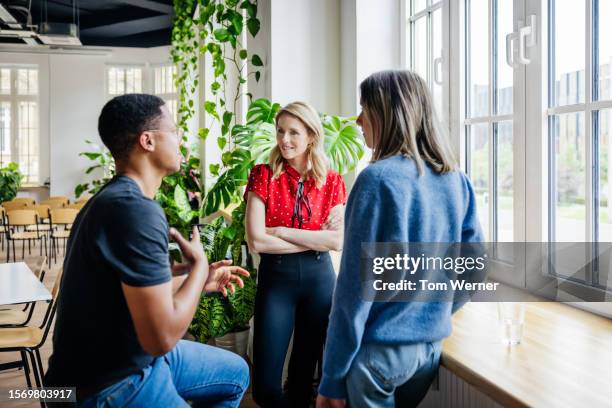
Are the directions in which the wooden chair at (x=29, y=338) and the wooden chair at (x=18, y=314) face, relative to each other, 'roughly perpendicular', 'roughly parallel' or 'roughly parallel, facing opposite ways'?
roughly parallel

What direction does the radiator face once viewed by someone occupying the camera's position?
facing the viewer and to the left of the viewer

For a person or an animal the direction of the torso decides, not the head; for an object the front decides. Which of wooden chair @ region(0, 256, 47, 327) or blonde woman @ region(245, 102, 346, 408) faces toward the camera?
the blonde woman

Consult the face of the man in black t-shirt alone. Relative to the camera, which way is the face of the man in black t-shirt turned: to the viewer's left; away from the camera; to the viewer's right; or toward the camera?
to the viewer's right

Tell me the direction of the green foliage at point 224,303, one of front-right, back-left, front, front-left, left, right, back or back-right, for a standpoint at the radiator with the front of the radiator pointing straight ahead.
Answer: right

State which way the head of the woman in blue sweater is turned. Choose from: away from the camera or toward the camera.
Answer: away from the camera

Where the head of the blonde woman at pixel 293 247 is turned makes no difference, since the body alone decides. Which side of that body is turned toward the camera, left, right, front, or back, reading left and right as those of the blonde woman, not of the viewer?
front

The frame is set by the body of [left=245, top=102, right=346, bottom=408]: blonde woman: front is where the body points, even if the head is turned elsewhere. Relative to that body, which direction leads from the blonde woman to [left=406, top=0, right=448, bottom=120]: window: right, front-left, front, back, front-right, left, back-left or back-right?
back-left

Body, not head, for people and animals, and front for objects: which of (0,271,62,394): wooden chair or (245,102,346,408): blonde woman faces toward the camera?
the blonde woman

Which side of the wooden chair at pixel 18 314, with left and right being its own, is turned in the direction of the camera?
left

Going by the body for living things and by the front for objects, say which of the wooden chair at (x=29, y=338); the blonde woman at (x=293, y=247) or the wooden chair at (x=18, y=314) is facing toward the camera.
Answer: the blonde woman
